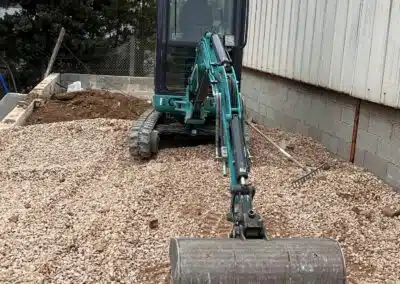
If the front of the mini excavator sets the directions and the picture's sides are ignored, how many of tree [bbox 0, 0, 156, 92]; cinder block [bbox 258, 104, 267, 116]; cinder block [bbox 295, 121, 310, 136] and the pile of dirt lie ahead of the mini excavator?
0

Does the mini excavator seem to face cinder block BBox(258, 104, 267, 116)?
no

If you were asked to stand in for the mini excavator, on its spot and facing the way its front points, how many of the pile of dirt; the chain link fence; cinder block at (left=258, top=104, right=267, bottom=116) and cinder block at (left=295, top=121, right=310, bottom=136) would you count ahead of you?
0

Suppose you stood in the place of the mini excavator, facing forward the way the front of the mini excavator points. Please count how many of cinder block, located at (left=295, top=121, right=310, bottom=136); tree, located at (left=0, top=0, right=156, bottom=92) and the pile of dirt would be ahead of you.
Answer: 0

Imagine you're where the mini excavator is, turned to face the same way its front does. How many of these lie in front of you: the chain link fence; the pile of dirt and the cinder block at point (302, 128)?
0

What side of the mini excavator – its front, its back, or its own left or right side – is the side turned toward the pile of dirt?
right

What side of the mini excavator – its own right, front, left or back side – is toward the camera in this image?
front

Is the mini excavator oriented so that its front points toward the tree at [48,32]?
no

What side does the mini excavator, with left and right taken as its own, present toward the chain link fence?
back
